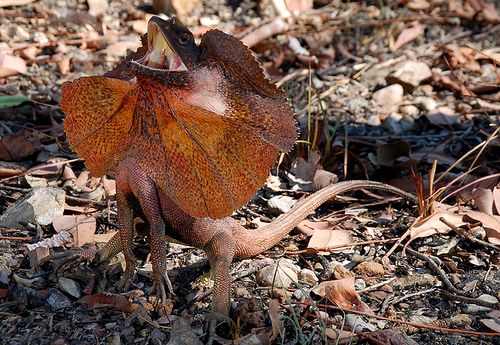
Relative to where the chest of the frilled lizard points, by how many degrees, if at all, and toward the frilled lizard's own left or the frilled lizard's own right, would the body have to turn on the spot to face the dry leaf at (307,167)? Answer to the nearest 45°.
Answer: approximately 180°

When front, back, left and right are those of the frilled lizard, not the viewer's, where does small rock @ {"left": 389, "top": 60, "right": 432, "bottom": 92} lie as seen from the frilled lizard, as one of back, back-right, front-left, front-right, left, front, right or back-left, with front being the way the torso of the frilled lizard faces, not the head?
back

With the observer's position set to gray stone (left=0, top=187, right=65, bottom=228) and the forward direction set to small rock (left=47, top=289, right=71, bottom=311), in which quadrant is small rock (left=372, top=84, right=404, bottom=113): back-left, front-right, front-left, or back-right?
back-left

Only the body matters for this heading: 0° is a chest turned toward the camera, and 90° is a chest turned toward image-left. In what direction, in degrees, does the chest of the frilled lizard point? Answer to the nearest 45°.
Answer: approximately 45°

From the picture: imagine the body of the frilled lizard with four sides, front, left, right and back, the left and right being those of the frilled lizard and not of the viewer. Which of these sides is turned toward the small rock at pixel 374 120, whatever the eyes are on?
back

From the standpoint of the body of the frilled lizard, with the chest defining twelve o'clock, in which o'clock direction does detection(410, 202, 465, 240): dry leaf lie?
The dry leaf is roughly at 7 o'clock from the frilled lizard.

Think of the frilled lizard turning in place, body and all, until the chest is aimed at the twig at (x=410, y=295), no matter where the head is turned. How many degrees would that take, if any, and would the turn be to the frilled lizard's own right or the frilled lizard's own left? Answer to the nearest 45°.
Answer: approximately 135° to the frilled lizard's own left

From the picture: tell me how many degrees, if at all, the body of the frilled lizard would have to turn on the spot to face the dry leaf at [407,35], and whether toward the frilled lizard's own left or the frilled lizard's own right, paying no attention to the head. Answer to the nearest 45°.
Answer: approximately 180°

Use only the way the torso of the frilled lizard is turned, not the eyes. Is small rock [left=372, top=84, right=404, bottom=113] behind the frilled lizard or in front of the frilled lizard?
behind

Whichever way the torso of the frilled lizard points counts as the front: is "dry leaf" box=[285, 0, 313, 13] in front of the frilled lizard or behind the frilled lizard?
behind

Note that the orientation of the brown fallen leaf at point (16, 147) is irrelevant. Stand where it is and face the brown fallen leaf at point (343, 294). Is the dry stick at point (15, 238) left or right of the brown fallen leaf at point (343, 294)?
right
